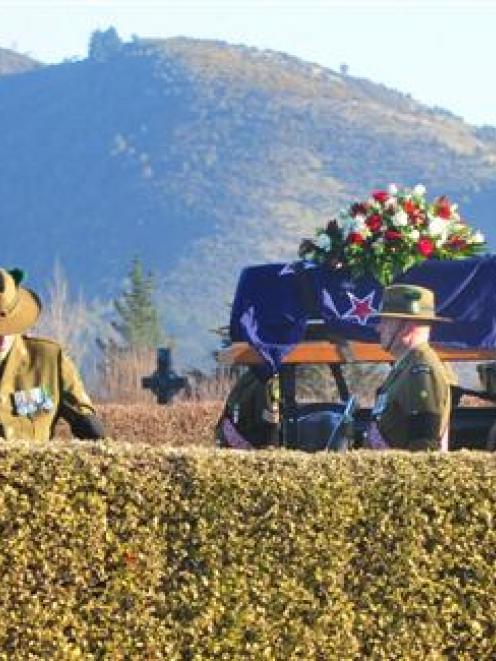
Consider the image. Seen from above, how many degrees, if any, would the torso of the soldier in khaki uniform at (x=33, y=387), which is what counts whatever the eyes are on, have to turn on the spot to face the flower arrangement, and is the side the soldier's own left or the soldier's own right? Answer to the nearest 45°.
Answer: approximately 135° to the soldier's own left

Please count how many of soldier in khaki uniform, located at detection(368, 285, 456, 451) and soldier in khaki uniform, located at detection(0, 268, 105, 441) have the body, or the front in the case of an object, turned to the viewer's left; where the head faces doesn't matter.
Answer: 1

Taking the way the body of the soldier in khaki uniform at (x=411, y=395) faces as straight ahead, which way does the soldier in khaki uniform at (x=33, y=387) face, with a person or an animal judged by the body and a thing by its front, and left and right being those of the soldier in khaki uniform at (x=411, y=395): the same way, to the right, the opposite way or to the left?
to the left

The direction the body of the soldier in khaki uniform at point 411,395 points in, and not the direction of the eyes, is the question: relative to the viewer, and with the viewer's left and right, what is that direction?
facing to the left of the viewer

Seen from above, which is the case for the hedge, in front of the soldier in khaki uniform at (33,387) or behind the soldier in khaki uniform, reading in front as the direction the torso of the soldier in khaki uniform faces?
in front

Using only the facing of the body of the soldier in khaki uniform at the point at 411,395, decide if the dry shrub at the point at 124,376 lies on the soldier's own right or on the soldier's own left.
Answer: on the soldier's own right

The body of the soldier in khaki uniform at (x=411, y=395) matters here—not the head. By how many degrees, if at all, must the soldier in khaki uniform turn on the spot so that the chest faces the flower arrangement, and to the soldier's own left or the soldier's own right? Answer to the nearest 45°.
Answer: approximately 90° to the soldier's own right

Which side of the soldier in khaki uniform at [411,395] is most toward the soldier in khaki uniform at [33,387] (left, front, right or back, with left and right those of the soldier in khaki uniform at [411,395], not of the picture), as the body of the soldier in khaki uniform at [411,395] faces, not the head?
front

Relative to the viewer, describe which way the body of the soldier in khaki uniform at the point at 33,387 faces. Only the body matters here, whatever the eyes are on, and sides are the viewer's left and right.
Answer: facing the viewer

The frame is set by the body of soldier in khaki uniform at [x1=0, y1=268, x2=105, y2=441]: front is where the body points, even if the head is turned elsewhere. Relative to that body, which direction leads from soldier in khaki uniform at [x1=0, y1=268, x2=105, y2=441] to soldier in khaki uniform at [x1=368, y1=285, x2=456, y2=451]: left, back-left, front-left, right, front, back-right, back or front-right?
left
